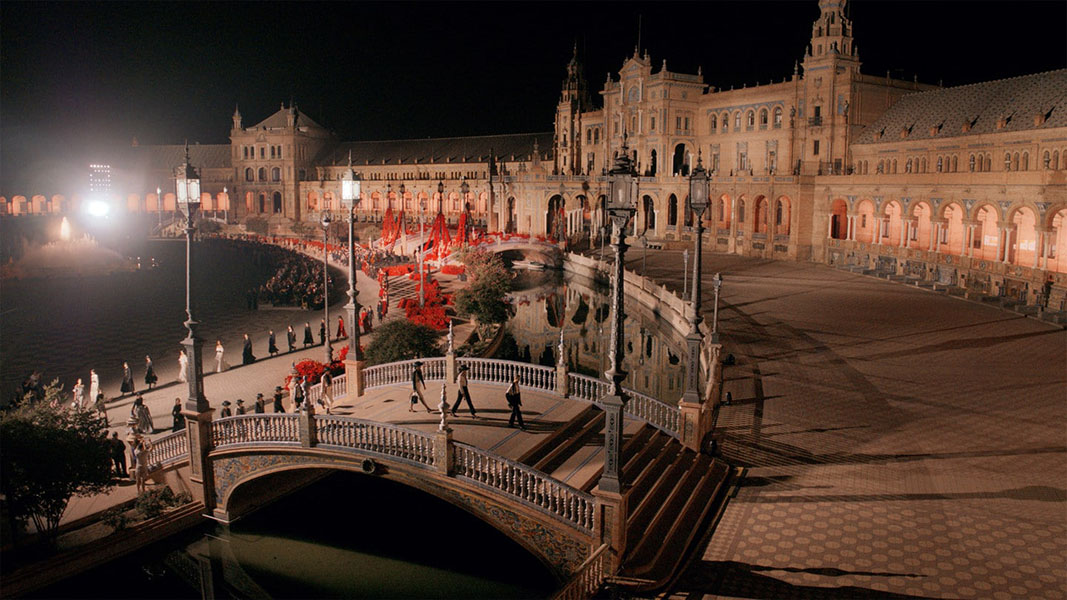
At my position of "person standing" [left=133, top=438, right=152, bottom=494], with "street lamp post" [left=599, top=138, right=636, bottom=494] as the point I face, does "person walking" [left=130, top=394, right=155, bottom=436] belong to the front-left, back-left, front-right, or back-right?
back-left

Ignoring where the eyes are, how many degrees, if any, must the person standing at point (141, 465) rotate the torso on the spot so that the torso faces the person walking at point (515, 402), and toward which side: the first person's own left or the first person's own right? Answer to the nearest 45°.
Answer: approximately 90° to the first person's own left
